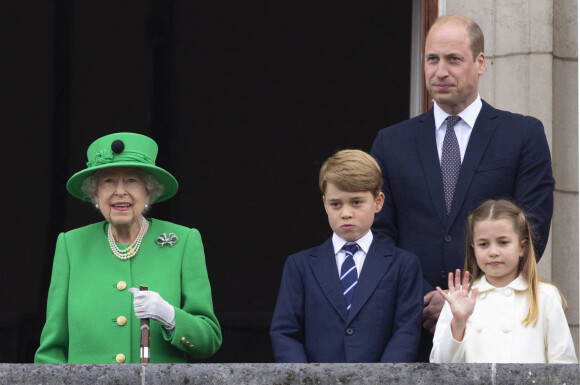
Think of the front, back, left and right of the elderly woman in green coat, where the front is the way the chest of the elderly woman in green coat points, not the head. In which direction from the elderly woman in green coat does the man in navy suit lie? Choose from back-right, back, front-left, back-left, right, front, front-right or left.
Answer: left

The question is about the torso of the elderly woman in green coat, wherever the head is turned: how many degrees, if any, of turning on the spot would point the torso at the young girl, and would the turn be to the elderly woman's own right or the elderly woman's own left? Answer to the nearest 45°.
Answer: approximately 90° to the elderly woman's own left

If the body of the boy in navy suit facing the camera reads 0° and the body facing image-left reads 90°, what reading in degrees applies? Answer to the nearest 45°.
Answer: approximately 0°

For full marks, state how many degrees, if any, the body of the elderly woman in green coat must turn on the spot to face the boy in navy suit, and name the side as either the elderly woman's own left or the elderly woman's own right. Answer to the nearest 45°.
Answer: approximately 90° to the elderly woman's own left

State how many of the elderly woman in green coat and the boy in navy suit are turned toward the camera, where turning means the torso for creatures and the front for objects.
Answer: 2

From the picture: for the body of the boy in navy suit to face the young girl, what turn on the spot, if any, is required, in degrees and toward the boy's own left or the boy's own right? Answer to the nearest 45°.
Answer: approximately 90° to the boy's own left
